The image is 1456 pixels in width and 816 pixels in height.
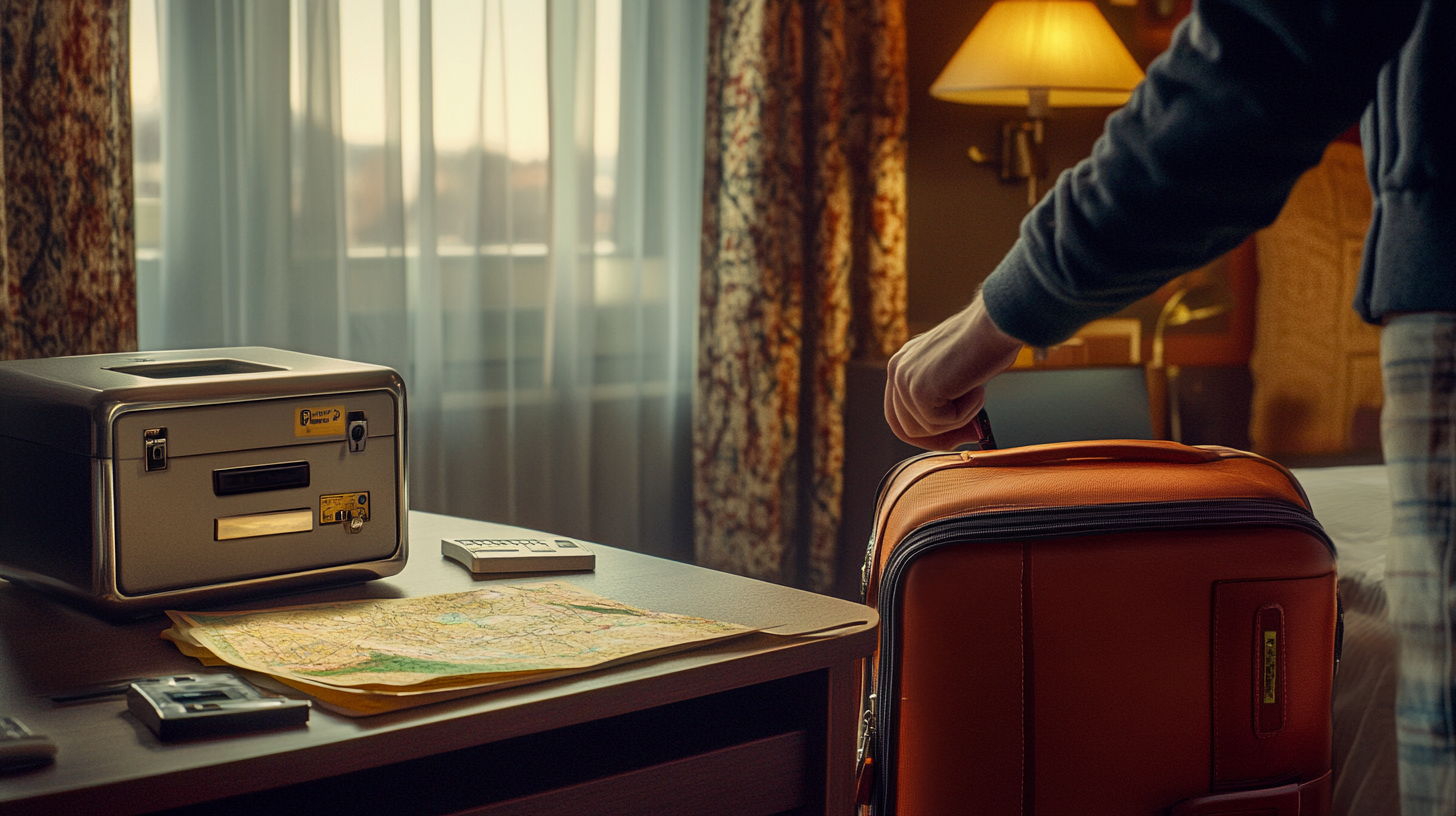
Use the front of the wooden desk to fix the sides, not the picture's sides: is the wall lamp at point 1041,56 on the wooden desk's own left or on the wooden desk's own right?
on the wooden desk's own left

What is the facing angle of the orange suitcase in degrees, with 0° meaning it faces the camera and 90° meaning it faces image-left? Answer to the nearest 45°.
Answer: approximately 0°

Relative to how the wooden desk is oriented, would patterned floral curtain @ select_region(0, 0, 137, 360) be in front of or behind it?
behind

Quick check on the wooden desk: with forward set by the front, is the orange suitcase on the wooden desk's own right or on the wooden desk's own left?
on the wooden desk's own left

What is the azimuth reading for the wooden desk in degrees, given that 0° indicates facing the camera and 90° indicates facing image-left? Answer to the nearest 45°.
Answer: approximately 315°

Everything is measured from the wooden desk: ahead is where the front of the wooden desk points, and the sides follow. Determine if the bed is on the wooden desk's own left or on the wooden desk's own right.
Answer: on the wooden desk's own left
